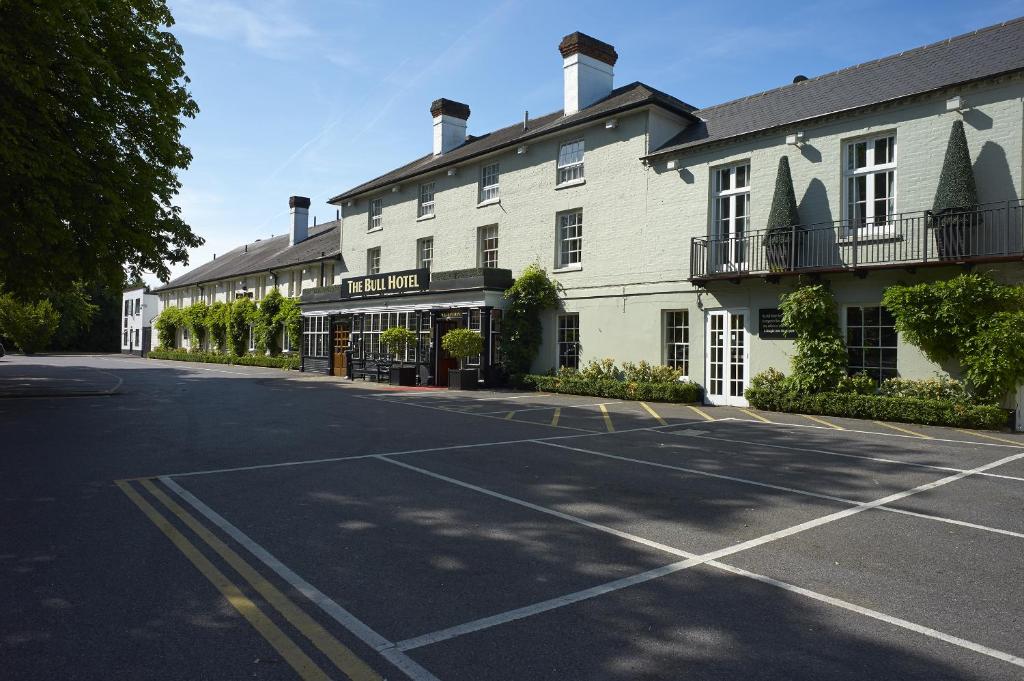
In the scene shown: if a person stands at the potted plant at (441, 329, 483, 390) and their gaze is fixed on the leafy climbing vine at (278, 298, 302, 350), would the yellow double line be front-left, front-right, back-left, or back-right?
back-left

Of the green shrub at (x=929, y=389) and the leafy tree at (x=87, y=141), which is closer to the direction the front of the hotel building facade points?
the leafy tree

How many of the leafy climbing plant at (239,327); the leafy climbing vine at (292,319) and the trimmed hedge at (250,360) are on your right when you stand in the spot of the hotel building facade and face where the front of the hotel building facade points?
3

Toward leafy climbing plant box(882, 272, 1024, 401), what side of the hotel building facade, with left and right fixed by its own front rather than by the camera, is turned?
left

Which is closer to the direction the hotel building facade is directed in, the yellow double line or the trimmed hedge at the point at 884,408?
the yellow double line

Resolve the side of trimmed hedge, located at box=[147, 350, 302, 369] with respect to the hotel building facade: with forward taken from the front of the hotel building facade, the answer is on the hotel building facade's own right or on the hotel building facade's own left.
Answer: on the hotel building facade's own right

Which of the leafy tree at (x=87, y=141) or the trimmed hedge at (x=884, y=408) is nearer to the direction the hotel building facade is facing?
the leafy tree

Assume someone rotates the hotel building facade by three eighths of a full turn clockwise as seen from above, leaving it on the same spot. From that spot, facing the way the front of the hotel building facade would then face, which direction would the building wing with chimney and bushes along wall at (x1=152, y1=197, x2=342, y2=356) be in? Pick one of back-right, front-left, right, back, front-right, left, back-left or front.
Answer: front-left

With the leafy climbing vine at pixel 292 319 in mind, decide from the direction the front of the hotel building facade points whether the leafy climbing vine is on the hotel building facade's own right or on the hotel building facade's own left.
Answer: on the hotel building facade's own right

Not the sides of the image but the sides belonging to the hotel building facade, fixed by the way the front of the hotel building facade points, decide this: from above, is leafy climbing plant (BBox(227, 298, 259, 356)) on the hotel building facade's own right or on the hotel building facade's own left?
on the hotel building facade's own right

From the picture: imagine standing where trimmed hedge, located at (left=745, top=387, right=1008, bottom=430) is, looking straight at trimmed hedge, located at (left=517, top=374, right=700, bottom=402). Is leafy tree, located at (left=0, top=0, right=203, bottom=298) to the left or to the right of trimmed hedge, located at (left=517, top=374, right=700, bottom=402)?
left

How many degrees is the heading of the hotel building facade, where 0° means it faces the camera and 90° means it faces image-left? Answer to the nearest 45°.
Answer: approximately 45°
